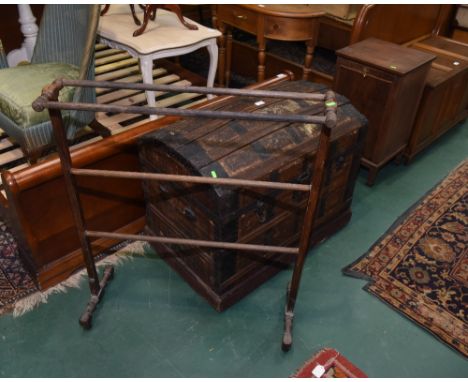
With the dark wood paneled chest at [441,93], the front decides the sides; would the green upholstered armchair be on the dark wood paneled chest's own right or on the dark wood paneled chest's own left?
on the dark wood paneled chest's own right

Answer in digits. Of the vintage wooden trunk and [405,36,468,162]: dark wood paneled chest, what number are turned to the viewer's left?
0

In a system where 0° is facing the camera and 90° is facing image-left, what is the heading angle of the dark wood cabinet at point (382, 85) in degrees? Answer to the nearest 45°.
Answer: approximately 45°

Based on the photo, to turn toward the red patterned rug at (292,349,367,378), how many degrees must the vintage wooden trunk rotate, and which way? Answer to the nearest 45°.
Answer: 0° — it already faces it

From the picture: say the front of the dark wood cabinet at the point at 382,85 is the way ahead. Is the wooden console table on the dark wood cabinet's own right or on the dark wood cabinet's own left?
on the dark wood cabinet's own right

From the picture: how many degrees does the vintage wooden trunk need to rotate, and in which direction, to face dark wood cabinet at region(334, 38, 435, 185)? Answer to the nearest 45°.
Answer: approximately 90° to its left
